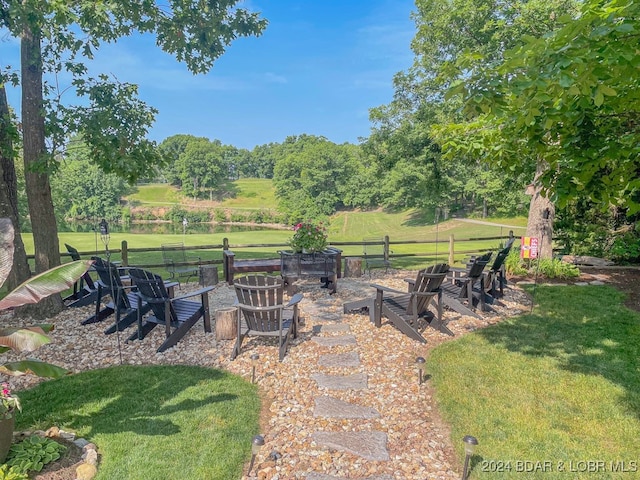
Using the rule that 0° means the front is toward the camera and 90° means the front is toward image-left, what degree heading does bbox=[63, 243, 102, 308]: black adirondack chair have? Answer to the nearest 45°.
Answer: approximately 225°

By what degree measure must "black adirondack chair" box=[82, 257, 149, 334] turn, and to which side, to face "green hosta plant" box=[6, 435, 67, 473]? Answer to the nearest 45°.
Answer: approximately 135° to its right

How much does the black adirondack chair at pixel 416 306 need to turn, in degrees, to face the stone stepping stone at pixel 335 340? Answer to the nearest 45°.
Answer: approximately 90° to its left

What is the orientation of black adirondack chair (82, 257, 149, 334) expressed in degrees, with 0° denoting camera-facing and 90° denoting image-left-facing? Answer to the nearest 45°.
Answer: approximately 225°

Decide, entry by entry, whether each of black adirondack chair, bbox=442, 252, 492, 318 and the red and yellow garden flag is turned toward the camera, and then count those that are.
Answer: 1

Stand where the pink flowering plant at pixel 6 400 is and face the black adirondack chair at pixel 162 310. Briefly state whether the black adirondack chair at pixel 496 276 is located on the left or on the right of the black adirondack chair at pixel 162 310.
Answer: right

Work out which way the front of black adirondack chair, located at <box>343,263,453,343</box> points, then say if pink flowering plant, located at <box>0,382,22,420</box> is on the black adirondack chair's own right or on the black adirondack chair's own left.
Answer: on the black adirondack chair's own left

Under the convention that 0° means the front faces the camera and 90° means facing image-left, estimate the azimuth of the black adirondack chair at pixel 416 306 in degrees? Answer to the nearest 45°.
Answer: approximately 135°

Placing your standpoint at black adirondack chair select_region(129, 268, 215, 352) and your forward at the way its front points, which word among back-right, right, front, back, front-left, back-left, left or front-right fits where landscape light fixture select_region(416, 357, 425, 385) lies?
right

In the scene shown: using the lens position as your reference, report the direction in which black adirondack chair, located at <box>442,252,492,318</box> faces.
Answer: facing away from the viewer and to the left of the viewer
